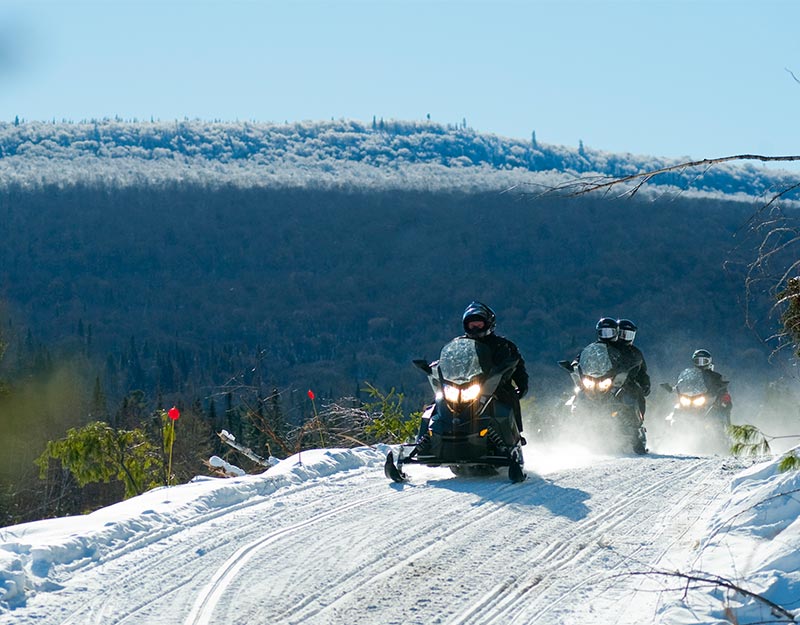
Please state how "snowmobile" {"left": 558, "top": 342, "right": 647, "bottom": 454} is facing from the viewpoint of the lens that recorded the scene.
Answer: facing the viewer and to the left of the viewer

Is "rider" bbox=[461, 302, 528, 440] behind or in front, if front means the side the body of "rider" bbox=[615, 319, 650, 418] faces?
in front

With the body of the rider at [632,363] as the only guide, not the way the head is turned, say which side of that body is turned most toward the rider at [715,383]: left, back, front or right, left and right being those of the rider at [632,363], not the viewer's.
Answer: back

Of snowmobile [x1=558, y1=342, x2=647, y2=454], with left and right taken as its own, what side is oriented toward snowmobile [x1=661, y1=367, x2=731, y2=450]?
back

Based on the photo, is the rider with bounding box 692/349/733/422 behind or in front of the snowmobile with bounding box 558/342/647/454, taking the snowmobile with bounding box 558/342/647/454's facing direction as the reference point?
behind
